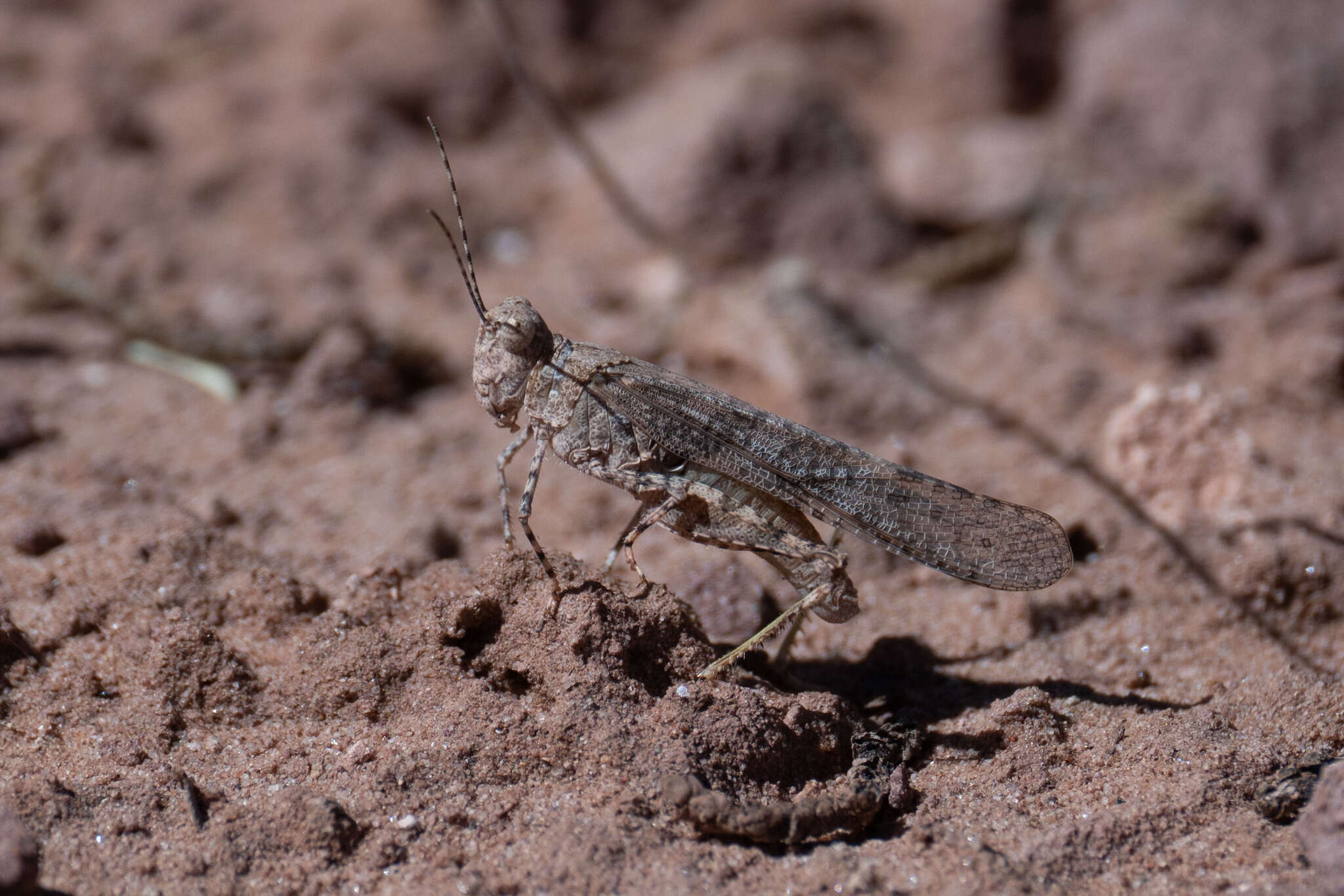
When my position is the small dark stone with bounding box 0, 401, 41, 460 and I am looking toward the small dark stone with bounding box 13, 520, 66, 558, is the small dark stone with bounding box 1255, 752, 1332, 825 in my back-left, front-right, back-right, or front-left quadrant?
front-left

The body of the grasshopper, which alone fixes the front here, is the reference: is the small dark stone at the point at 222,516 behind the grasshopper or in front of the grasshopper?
in front

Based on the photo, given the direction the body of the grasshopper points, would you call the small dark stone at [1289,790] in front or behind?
behind

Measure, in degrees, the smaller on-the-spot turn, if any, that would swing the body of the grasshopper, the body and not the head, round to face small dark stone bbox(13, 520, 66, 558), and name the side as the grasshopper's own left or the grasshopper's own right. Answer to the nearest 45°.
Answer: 0° — it already faces it

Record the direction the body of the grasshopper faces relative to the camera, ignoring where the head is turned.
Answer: to the viewer's left
